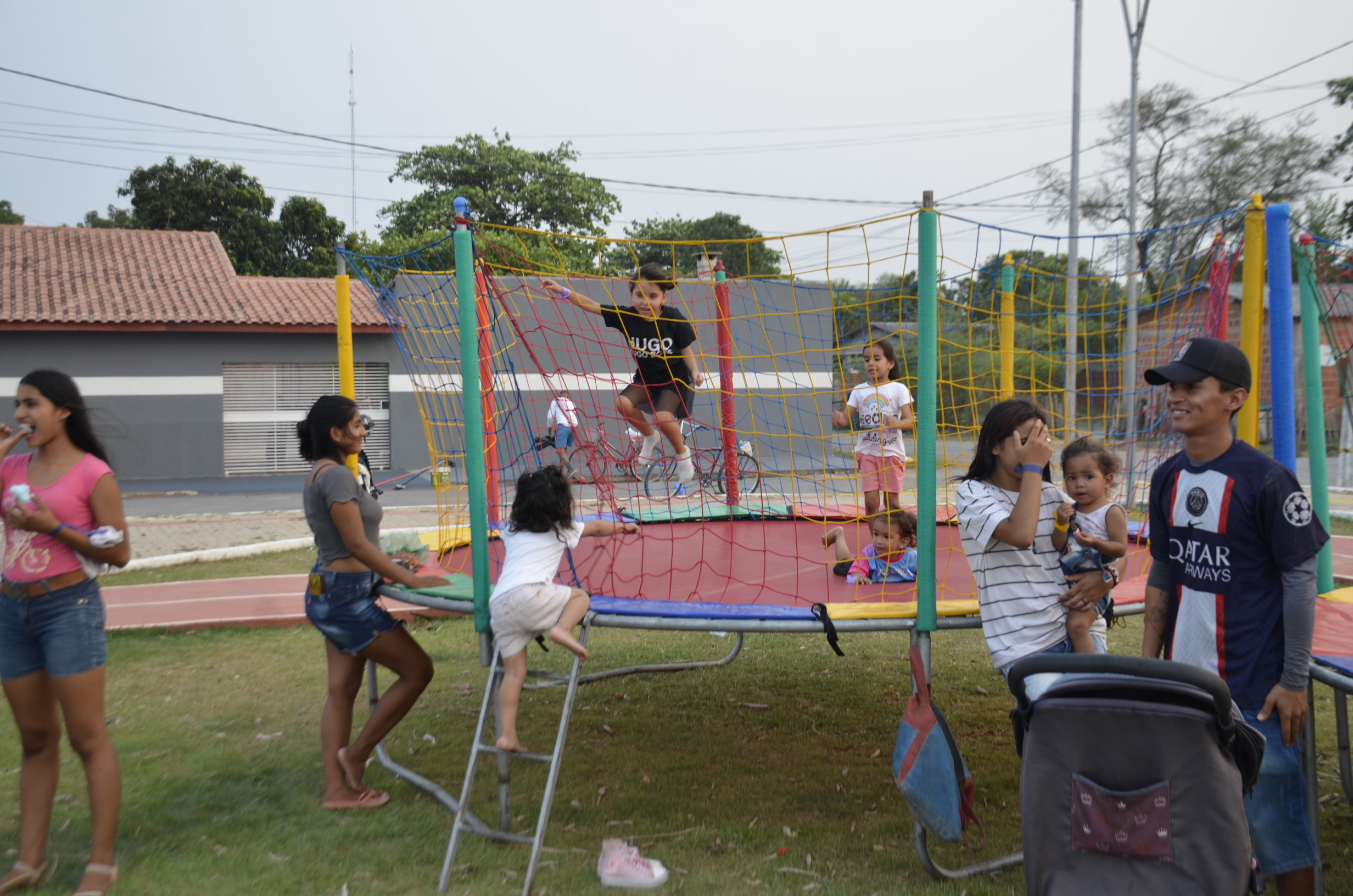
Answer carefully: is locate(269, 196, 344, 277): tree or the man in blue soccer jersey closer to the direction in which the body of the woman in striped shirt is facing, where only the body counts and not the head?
the man in blue soccer jersey

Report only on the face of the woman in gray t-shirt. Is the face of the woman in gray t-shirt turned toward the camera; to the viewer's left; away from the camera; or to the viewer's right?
to the viewer's right

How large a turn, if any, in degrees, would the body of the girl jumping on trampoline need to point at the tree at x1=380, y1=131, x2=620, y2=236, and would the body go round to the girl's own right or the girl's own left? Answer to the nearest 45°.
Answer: approximately 180°

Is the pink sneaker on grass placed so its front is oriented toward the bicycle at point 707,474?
no

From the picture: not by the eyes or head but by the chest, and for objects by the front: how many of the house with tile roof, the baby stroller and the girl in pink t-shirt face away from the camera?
1

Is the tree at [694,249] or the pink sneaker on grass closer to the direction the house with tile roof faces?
the pink sneaker on grass

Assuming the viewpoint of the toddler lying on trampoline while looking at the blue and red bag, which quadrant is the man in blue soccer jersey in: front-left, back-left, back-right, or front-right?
front-left

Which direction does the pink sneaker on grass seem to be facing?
to the viewer's right

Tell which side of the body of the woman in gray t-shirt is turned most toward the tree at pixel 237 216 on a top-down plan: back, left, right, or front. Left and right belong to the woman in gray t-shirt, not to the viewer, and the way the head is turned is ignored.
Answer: left

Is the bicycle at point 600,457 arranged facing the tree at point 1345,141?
no

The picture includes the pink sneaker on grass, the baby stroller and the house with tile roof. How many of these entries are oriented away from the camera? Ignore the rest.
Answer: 1

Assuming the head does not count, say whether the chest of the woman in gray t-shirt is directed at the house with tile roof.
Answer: no

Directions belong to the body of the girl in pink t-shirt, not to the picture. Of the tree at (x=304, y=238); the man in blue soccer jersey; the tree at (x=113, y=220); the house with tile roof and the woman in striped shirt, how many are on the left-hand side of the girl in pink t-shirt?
2

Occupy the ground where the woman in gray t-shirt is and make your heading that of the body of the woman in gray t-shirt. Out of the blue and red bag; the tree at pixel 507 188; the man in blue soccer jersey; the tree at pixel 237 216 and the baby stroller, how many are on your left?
2

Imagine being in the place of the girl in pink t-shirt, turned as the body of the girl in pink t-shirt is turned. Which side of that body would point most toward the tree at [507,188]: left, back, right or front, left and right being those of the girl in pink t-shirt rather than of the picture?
back

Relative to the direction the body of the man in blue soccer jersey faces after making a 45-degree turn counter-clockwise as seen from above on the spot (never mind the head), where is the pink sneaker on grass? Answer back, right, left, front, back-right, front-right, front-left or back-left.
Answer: right

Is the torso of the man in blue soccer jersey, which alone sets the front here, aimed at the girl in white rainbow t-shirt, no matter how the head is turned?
no

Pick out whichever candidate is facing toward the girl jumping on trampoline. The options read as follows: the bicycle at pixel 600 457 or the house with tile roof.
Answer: the house with tile roof

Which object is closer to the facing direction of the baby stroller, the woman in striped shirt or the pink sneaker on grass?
the woman in striped shirt

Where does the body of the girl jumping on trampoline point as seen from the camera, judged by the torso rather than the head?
toward the camera

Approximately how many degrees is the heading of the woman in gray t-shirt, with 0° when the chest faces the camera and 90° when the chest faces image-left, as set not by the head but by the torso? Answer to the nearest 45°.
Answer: approximately 270°

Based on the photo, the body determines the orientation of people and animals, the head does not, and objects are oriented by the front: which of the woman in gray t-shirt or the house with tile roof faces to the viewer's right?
the woman in gray t-shirt
